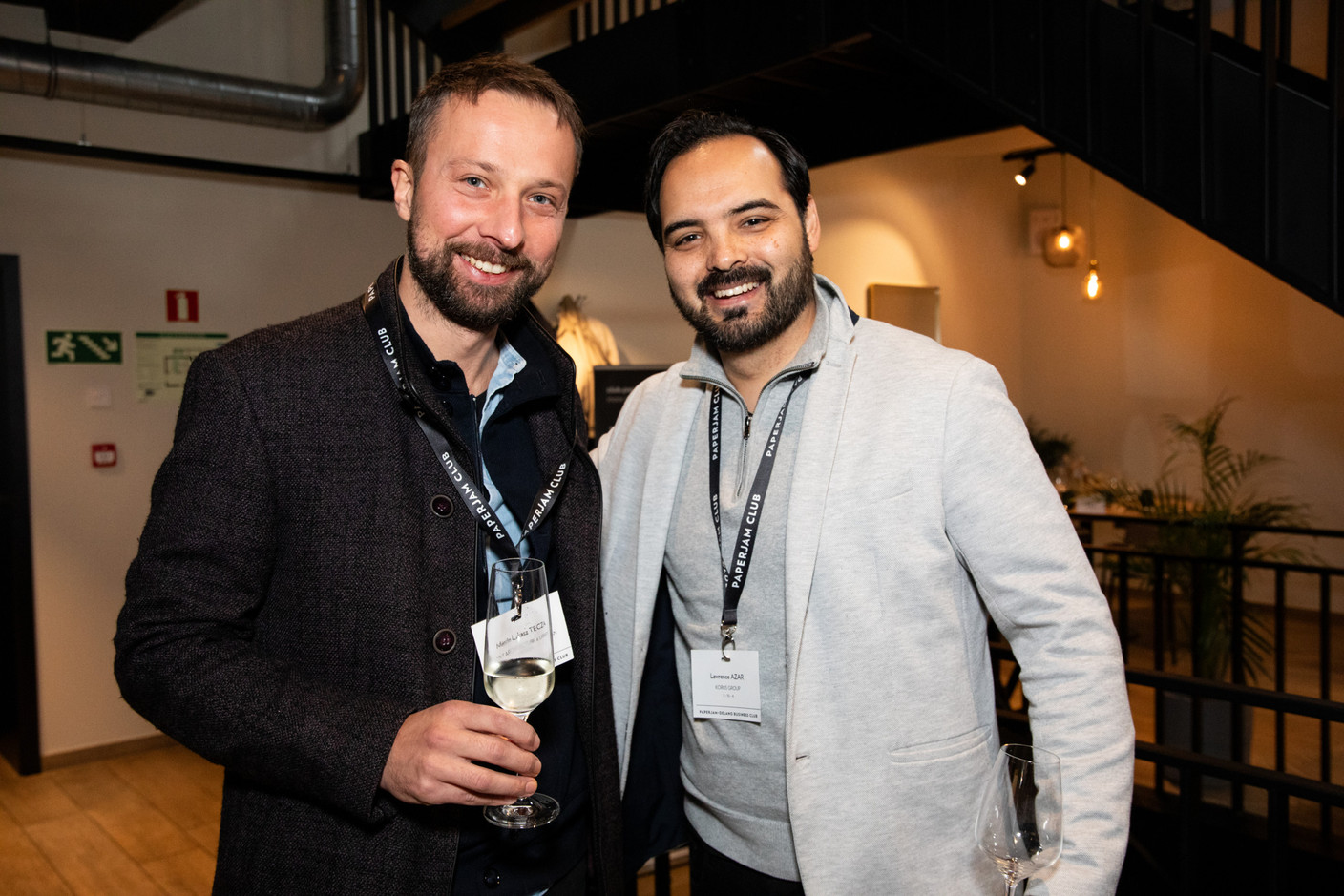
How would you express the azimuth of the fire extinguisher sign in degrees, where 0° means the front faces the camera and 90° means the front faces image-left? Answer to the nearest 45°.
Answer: approximately 0°

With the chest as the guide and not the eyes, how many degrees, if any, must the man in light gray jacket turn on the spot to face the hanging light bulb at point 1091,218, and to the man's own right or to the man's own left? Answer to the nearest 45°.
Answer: approximately 135° to the man's own right

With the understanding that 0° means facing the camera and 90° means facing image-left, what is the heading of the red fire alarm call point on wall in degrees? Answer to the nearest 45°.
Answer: approximately 0°

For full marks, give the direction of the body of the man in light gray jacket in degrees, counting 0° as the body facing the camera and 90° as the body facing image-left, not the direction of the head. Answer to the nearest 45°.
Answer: approximately 45°

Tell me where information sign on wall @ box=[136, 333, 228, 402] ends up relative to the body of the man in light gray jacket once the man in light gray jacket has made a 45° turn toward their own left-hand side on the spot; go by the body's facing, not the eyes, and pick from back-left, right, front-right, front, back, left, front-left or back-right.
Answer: back-right

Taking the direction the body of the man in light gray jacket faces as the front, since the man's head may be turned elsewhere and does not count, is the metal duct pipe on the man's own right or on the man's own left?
on the man's own right

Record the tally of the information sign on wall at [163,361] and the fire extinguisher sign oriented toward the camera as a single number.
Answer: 2

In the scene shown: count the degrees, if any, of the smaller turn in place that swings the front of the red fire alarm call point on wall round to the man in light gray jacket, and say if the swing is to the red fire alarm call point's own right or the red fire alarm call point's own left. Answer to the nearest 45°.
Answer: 0° — it already faces them
